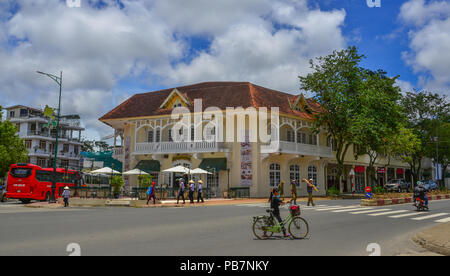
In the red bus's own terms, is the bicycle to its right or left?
on its right

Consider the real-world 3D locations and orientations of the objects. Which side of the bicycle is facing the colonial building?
left

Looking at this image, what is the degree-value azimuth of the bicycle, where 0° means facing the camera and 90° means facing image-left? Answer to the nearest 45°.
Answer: approximately 270°
